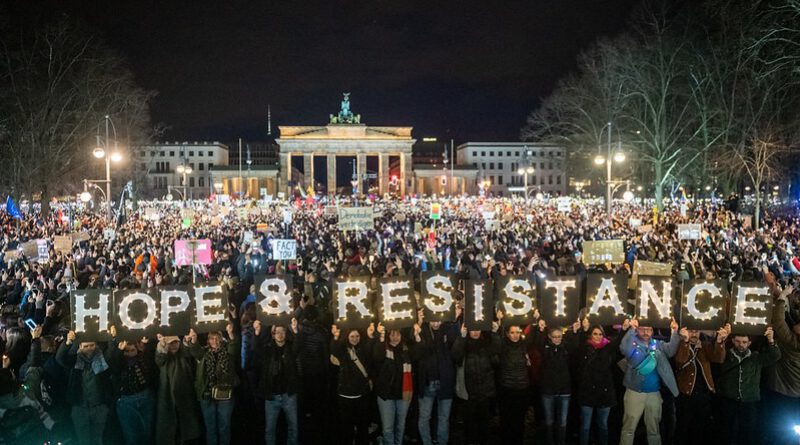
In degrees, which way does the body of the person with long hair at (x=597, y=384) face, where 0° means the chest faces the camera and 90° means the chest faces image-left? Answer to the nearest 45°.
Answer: approximately 0°

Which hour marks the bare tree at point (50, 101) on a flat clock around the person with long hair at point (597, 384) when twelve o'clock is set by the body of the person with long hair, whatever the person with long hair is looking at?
The bare tree is roughly at 4 o'clock from the person with long hair.
